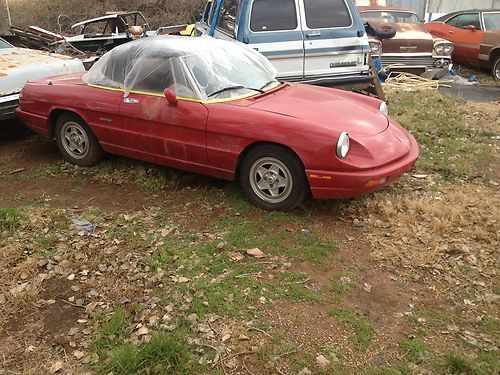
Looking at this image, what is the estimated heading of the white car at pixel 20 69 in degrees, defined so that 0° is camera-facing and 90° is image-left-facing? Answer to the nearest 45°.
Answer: approximately 315°

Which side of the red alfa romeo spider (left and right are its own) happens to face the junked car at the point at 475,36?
left

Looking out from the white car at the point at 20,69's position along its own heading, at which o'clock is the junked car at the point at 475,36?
The junked car is roughly at 10 o'clock from the white car.

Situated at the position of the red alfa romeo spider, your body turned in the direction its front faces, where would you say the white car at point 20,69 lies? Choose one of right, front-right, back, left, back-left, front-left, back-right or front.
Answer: back

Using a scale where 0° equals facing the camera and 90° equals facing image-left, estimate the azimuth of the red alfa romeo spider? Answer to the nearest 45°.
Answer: approximately 315°

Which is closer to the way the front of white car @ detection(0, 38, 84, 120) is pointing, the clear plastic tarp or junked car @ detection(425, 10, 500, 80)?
the clear plastic tarp

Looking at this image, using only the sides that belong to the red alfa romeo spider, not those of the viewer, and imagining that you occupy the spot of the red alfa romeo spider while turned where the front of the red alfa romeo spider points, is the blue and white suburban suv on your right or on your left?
on your left
